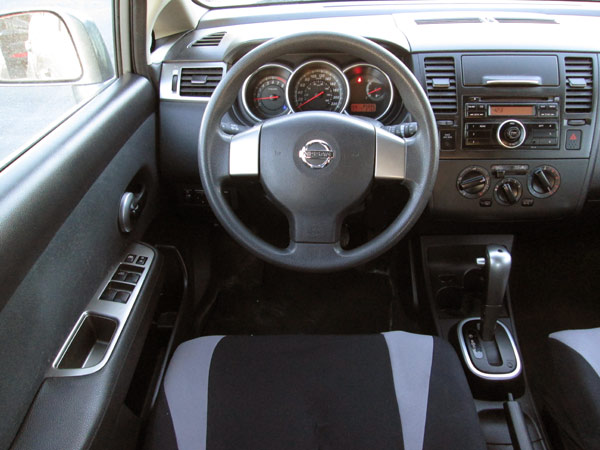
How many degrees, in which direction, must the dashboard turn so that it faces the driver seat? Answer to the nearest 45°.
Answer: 0° — it already faces it

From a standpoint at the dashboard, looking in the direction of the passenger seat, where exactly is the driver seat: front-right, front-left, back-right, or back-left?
front-right

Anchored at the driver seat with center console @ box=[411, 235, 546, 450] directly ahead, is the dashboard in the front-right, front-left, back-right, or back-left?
front-left

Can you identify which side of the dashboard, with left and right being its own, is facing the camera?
front

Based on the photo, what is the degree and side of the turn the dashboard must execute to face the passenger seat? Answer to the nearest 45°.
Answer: approximately 45° to its left
